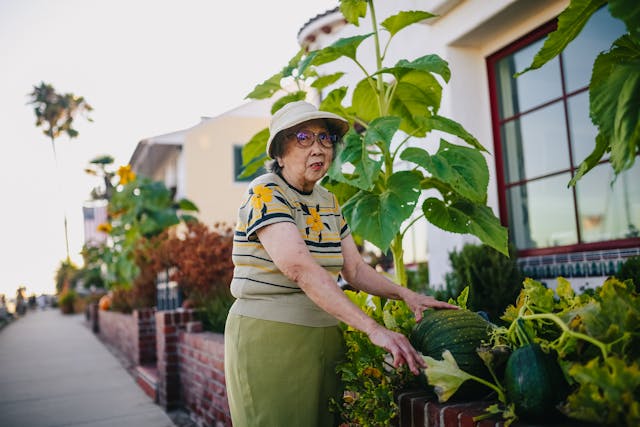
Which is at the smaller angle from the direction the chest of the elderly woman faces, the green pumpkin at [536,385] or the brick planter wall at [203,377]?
the green pumpkin

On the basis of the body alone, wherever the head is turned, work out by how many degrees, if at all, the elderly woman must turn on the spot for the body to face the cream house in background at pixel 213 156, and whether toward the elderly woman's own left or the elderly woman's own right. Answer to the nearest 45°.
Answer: approximately 135° to the elderly woman's own left

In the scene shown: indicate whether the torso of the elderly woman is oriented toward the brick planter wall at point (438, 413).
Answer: yes

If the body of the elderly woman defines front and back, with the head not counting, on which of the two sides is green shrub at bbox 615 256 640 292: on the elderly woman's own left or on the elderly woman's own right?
on the elderly woman's own left

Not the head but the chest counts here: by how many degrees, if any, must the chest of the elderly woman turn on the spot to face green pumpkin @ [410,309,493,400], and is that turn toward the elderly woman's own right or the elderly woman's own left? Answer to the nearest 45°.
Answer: approximately 45° to the elderly woman's own left

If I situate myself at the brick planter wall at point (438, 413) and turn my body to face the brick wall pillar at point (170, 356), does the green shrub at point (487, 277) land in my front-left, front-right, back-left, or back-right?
front-right

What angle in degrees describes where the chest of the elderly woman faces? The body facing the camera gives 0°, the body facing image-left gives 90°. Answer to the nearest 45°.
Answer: approximately 315°

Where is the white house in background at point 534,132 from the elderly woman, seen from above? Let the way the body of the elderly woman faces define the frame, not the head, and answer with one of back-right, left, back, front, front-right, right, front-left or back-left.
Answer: left

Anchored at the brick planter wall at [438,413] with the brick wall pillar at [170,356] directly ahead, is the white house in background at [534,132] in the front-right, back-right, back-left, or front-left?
front-right

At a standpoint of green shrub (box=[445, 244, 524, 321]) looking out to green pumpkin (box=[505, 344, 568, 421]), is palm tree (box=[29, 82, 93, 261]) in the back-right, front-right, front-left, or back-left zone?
back-right

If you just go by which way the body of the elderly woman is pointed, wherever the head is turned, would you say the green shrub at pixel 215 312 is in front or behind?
behind

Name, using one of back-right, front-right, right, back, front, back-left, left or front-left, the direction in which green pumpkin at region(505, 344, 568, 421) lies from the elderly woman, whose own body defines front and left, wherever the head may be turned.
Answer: front

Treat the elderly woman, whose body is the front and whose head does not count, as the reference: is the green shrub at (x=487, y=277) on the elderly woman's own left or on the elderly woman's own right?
on the elderly woman's own left
